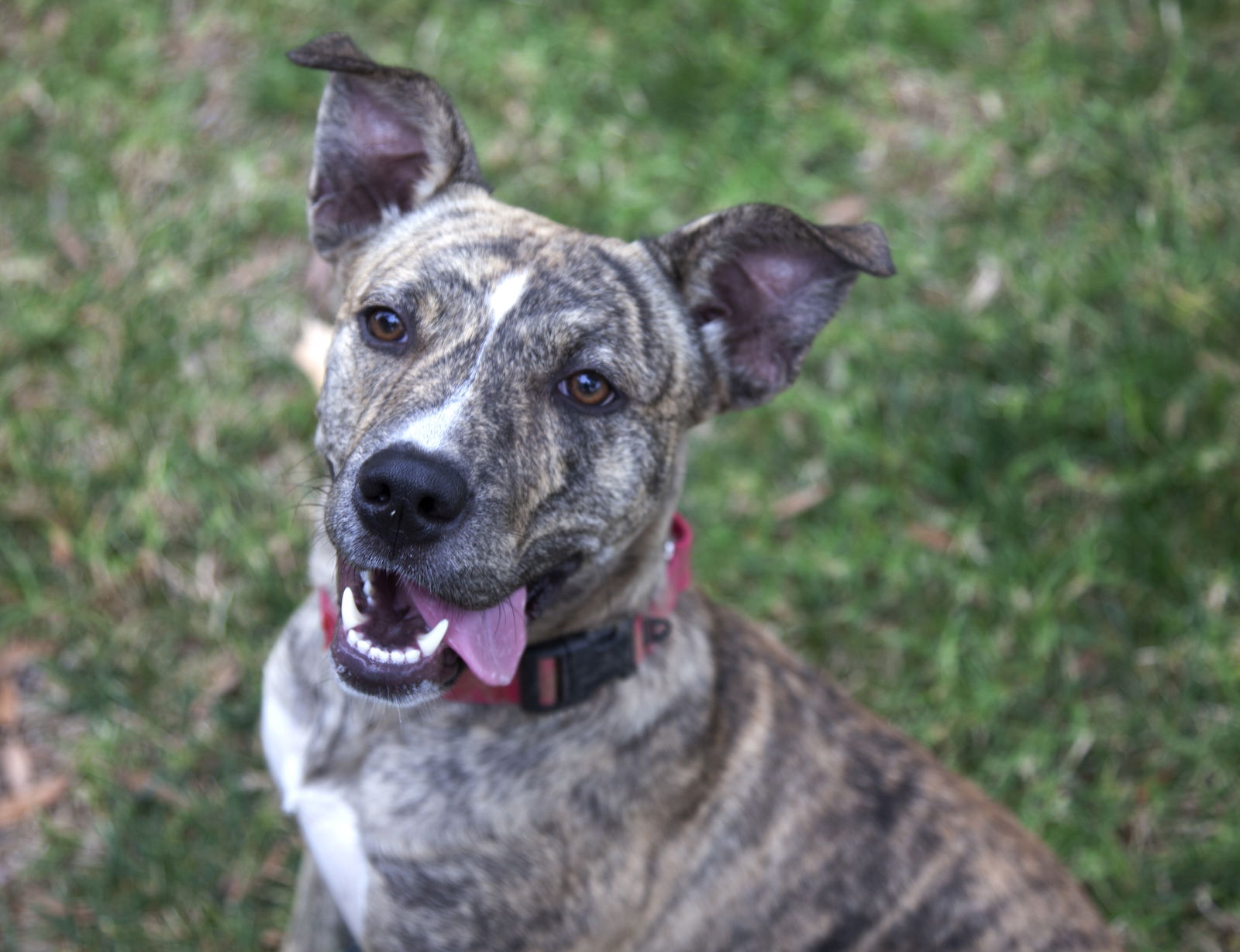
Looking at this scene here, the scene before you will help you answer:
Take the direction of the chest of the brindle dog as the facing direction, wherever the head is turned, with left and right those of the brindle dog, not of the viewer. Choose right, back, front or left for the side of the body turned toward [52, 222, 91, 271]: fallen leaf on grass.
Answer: right

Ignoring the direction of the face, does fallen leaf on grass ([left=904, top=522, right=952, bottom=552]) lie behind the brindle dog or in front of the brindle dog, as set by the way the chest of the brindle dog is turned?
behind

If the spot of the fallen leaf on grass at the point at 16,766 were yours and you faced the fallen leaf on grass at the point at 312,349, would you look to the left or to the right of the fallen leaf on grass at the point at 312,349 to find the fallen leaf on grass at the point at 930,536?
right

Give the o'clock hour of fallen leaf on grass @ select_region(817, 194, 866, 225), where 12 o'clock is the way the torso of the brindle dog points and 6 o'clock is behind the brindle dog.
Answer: The fallen leaf on grass is roughly at 5 o'clock from the brindle dog.

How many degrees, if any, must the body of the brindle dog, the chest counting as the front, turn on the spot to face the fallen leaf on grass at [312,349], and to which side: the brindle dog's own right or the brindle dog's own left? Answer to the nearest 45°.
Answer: approximately 90° to the brindle dog's own right

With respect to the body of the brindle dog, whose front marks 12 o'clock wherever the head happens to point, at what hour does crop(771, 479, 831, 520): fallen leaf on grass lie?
The fallen leaf on grass is roughly at 5 o'clock from the brindle dog.
